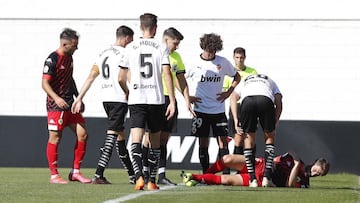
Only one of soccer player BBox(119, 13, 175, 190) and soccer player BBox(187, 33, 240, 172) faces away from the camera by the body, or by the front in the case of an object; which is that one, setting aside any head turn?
soccer player BBox(119, 13, 175, 190)

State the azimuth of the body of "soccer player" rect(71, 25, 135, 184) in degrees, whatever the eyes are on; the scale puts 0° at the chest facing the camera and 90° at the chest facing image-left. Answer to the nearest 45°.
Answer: approximately 225°

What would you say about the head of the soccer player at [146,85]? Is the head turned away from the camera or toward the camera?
away from the camera

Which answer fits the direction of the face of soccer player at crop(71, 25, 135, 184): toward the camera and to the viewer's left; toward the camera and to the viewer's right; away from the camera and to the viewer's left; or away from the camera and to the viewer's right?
away from the camera and to the viewer's right

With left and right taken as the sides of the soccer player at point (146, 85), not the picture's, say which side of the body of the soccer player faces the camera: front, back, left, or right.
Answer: back

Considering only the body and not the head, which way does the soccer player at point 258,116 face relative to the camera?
away from the camera

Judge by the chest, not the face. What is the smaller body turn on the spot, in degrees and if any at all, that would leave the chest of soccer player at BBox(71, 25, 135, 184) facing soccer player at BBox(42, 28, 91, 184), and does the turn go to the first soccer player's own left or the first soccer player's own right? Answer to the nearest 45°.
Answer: approximately 135° to the first soccer player's own left

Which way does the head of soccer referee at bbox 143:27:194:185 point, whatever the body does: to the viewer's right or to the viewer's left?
to the viewer's right
